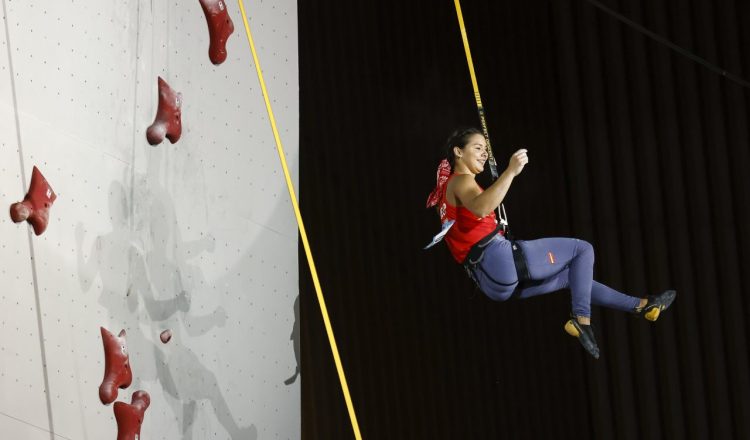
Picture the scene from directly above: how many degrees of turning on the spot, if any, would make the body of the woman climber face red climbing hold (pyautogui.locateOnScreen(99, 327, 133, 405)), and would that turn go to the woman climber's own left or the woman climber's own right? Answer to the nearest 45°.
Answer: approximately 180°

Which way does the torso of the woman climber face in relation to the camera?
to the viewer's right

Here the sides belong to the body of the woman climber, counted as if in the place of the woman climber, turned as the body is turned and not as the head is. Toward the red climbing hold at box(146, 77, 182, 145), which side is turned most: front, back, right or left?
back

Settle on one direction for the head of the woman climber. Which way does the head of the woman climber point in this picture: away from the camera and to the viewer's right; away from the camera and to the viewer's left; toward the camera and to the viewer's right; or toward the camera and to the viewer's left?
toward the camera and to the viewer's right

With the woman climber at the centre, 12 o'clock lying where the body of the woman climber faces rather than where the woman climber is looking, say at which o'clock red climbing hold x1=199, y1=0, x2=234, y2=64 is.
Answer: The red climbing hold is roughly at 7 o'clock from the woman climber.

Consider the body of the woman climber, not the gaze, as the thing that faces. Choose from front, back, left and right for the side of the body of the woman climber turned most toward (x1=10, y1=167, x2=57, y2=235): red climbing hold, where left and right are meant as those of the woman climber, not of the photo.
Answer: back

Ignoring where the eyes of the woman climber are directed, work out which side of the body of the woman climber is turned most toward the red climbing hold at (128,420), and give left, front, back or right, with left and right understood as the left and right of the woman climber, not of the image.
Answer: back
